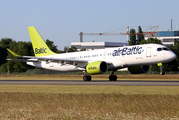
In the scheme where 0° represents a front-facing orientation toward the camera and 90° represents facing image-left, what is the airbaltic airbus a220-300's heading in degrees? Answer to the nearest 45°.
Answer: approximately 315°
